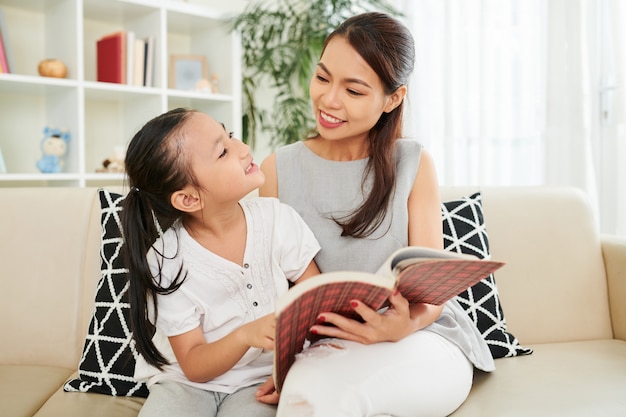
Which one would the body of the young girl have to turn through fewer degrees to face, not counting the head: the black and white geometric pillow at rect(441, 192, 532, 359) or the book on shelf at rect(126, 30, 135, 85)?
the black and white geometric pillow

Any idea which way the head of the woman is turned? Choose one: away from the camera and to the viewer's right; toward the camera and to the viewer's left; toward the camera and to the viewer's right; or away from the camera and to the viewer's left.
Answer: toward the camera and to the viewer's left

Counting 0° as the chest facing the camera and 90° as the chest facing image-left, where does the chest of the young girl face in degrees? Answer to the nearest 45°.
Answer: approximately 315°

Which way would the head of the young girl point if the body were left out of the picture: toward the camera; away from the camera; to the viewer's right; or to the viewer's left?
to the viewer's right

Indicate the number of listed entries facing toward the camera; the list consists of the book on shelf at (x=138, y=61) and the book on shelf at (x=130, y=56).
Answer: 2

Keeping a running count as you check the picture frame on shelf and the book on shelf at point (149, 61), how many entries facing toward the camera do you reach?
2

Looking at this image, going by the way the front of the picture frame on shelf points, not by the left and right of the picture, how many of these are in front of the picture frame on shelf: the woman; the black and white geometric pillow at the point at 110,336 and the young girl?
3
